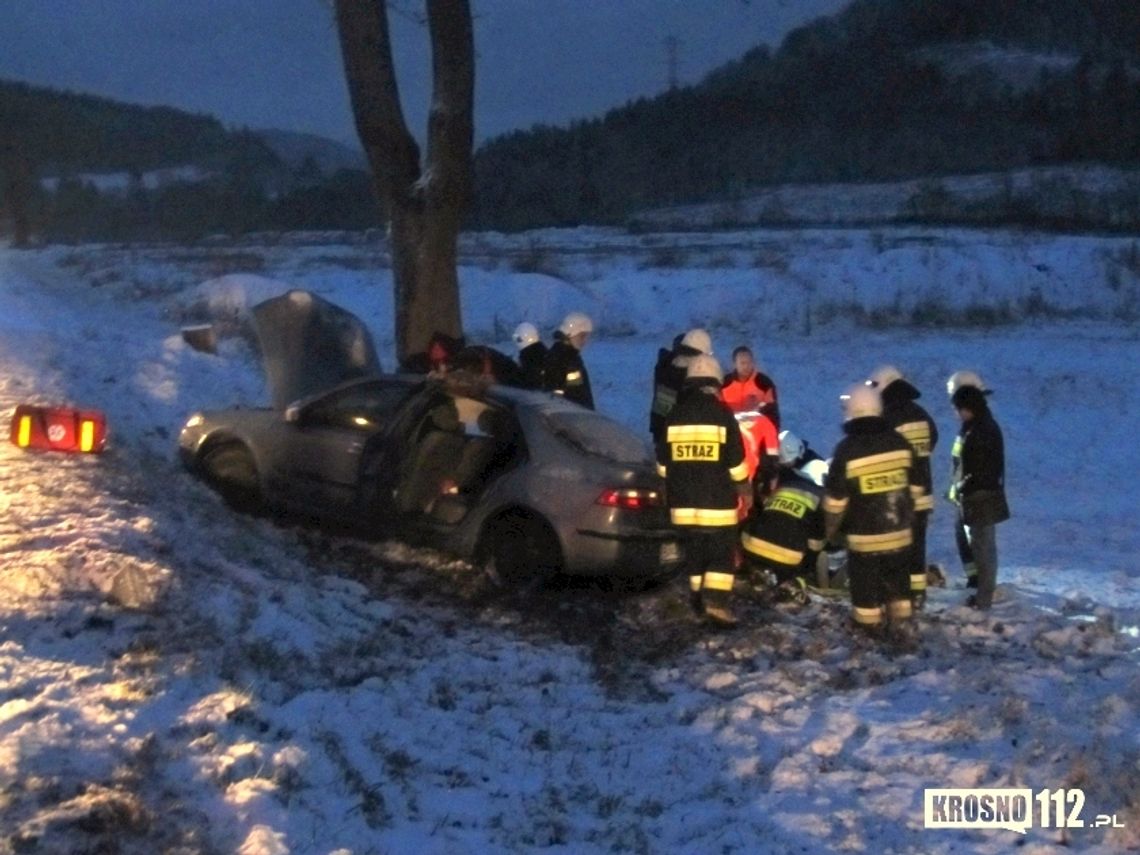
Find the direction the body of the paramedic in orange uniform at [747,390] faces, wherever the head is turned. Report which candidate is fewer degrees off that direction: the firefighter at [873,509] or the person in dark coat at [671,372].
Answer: the firefighter

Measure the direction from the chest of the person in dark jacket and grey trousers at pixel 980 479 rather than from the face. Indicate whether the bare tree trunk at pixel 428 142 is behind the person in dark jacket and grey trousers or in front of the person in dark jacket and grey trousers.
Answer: in front

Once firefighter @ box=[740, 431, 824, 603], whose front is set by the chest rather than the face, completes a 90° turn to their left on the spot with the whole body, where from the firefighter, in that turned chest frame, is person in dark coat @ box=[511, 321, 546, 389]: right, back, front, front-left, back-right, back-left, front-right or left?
front

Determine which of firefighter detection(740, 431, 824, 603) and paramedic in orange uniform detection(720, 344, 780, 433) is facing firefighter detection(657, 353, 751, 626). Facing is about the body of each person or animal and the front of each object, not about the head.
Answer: paramedic in orange uniform detection(720, 344, 780, 433)

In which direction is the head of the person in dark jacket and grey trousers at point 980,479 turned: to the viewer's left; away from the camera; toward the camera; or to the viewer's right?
to the viewer's left

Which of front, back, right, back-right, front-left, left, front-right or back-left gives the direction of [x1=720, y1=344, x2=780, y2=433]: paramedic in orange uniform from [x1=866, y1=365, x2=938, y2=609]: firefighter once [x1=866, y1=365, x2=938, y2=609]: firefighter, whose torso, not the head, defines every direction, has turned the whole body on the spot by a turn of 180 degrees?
back-left

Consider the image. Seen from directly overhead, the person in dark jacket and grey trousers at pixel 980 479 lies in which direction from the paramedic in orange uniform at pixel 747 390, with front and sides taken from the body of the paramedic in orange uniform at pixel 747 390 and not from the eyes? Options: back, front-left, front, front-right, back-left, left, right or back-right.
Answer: front-left

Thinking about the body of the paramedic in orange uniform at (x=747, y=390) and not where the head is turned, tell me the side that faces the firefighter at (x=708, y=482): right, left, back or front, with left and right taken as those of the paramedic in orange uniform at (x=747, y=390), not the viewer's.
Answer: front

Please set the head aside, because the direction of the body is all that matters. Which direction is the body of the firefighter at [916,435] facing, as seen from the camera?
to the viewer's left

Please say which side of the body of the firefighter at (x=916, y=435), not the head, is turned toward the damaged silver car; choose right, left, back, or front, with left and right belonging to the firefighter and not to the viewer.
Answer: front

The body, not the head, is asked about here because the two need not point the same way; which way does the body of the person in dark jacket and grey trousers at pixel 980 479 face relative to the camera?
to the viewer's left

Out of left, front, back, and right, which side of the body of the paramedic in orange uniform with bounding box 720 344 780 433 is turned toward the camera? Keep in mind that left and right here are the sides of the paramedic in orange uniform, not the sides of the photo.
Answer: front

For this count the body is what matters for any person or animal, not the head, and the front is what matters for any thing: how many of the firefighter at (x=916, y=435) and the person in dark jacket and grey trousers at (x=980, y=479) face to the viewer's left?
2
